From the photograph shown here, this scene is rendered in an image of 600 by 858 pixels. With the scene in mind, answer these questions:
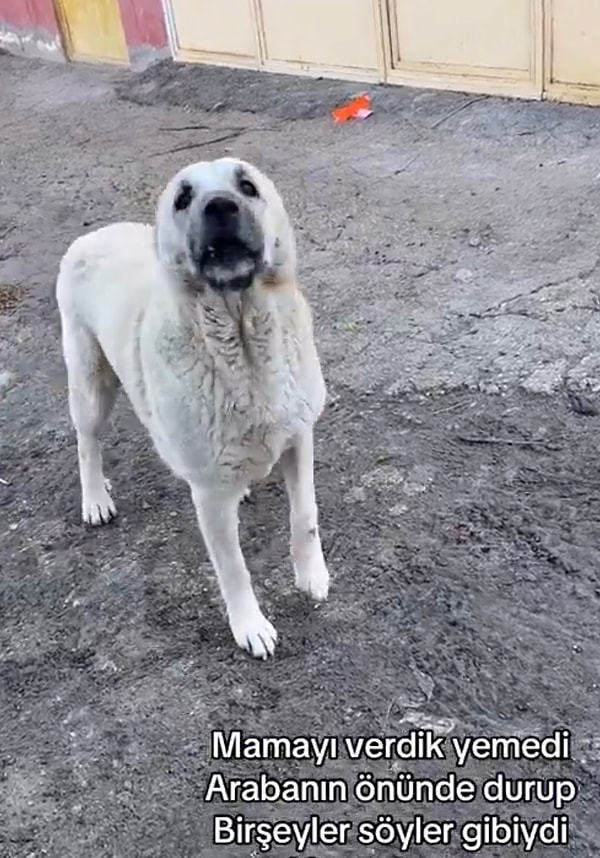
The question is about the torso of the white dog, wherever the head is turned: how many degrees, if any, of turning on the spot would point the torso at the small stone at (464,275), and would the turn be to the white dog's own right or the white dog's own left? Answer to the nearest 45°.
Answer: approximately 90° to the white dog's own left

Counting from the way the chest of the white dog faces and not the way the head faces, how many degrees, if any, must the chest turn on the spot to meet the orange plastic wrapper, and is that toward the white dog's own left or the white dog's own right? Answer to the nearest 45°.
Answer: approximately 135° to the white dog's own left

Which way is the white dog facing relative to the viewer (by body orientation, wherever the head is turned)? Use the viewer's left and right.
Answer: facing the viewer and to the right of the viewer

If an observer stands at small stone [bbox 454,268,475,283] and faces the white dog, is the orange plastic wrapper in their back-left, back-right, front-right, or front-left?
back-right
